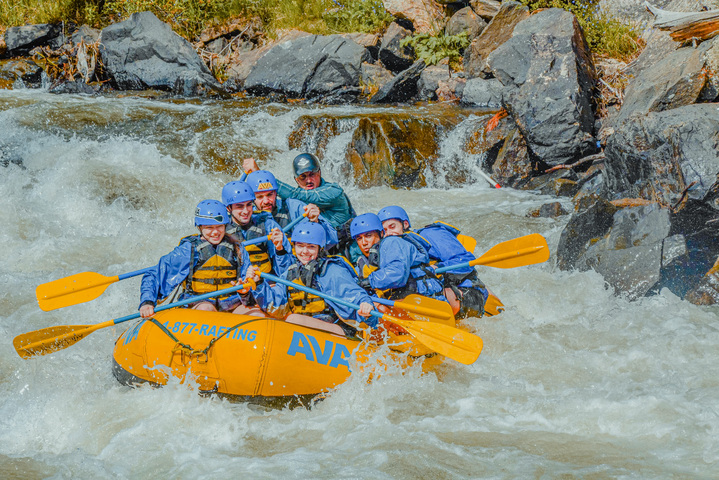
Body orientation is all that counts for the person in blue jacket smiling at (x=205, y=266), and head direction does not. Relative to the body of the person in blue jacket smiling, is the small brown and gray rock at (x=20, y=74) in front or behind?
behind

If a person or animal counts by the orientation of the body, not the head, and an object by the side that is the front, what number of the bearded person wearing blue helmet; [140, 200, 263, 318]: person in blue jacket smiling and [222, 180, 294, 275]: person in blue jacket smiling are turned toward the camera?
3

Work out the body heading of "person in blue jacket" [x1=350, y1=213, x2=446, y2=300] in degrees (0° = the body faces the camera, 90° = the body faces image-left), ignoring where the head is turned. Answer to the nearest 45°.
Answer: approximately 45°

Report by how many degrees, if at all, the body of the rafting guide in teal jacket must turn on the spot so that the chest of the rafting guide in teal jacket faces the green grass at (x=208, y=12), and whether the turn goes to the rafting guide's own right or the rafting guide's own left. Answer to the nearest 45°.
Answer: approximately 135° to the rafting guide's own right

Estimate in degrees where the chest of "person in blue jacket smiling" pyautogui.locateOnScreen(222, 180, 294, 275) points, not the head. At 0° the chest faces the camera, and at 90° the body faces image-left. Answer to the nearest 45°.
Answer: approximately 0°

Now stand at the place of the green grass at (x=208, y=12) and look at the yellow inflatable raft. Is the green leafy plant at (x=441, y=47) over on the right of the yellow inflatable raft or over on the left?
left

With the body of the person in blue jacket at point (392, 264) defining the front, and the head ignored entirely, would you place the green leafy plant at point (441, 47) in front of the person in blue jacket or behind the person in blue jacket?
behind

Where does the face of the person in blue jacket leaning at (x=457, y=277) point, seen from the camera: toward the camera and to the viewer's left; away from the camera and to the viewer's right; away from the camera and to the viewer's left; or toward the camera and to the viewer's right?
toward the camera and to the viewer's left

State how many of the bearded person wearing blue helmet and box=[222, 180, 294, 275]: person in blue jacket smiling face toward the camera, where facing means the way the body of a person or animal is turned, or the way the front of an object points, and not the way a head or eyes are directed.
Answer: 2

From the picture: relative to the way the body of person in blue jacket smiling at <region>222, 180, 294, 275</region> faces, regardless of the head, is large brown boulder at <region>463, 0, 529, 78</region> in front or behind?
behind
